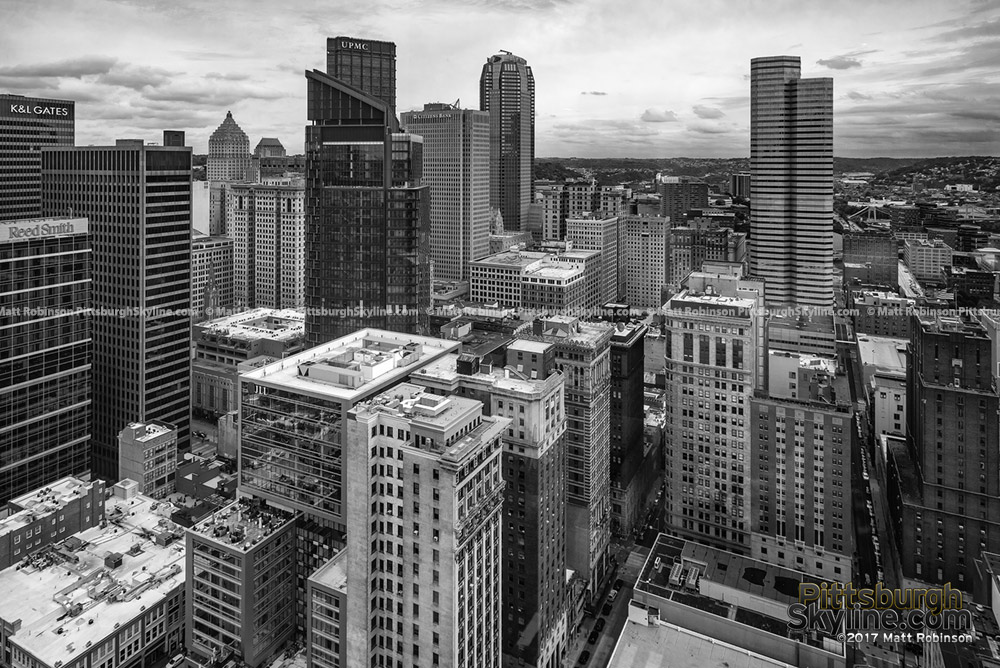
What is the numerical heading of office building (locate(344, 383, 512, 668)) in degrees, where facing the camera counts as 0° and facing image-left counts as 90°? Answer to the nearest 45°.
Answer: approximately 315°
